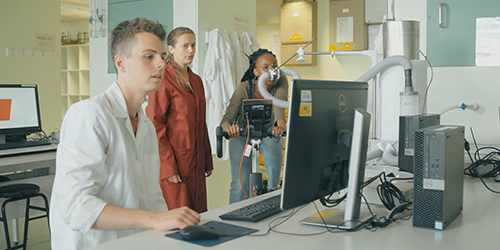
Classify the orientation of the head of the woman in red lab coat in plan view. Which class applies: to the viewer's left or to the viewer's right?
to the viewer's right

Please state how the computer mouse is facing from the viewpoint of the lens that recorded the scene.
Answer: facing to the right of the viewer

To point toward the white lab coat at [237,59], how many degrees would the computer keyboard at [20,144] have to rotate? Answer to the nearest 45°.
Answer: approximately 90° to its left

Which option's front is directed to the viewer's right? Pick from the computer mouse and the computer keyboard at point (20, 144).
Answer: the computer mouse

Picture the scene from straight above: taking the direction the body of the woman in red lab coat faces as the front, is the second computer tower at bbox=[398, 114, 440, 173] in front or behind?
in front

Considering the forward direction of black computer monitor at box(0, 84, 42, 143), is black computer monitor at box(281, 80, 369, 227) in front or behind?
in front

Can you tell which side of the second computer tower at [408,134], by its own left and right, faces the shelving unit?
right

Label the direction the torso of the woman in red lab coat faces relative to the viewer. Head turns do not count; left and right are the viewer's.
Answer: facing the viewer and to the right of the viewer

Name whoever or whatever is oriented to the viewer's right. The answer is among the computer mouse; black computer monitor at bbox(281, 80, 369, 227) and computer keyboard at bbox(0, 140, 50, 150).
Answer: the computer mouse

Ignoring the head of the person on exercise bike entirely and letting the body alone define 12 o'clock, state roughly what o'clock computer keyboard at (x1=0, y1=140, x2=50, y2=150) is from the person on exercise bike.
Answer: The computer keyboard is roughly at 3 o'clock from the person on exercise bike.

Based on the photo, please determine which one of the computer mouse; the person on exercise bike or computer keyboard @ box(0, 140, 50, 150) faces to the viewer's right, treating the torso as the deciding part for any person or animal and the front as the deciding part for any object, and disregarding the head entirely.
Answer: the computer mouse

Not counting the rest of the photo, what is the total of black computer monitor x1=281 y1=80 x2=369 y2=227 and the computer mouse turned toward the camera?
0

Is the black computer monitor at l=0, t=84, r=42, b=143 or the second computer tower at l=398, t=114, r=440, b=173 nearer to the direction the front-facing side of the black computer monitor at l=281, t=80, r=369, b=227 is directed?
the black computer monitor

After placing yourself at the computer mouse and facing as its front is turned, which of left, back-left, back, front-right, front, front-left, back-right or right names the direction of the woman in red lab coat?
left
